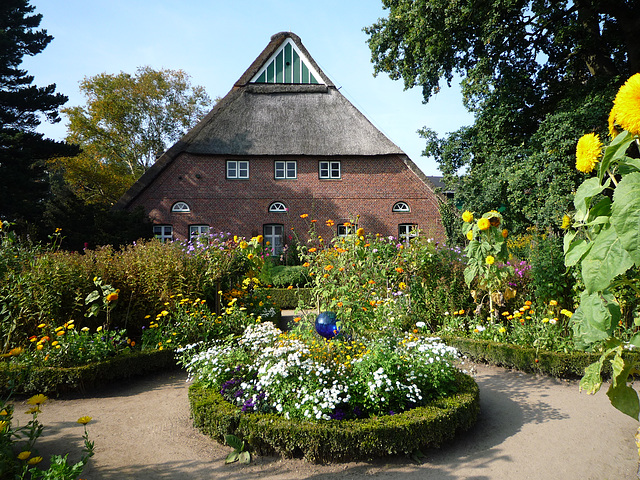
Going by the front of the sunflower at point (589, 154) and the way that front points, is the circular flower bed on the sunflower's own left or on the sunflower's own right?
on the sunflower's own right

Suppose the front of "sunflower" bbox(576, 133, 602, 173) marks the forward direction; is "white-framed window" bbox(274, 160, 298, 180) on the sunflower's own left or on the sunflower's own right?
on the sunflower's own right

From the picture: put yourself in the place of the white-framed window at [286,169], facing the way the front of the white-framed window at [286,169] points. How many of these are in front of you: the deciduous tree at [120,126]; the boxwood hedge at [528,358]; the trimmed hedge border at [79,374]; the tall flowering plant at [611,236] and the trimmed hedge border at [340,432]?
4

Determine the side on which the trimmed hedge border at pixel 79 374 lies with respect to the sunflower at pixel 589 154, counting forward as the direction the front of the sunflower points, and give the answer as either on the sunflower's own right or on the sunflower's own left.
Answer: on the sunflower's own right

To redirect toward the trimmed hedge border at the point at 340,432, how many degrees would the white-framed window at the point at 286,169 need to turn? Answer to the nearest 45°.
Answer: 0° — it already faces it

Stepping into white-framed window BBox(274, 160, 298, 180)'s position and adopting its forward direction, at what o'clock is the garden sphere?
The garden sphere is roughly at 12 o'clock from the white-framed window.

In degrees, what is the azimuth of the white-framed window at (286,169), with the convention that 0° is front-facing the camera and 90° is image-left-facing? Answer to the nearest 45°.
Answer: approximately 0°

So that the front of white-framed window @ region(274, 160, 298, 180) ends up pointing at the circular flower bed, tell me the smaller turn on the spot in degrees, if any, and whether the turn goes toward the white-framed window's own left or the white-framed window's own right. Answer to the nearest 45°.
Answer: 0° — it already faces it

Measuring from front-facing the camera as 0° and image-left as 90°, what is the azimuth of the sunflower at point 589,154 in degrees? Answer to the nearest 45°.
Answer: approximately 45°
